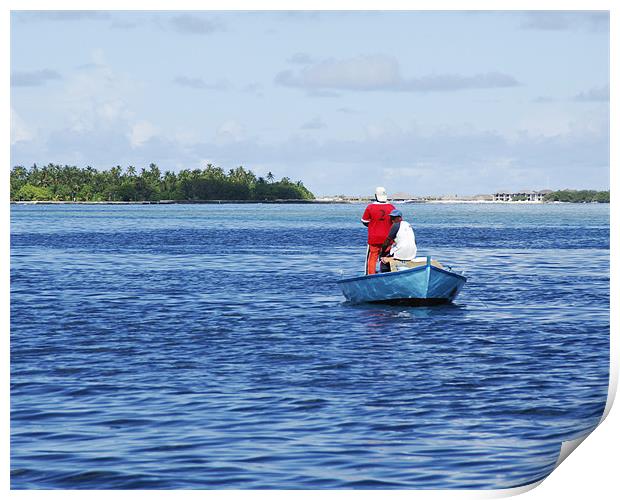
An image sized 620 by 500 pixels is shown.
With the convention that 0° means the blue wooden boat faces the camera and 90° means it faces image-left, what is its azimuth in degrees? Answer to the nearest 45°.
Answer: approximately 315°
